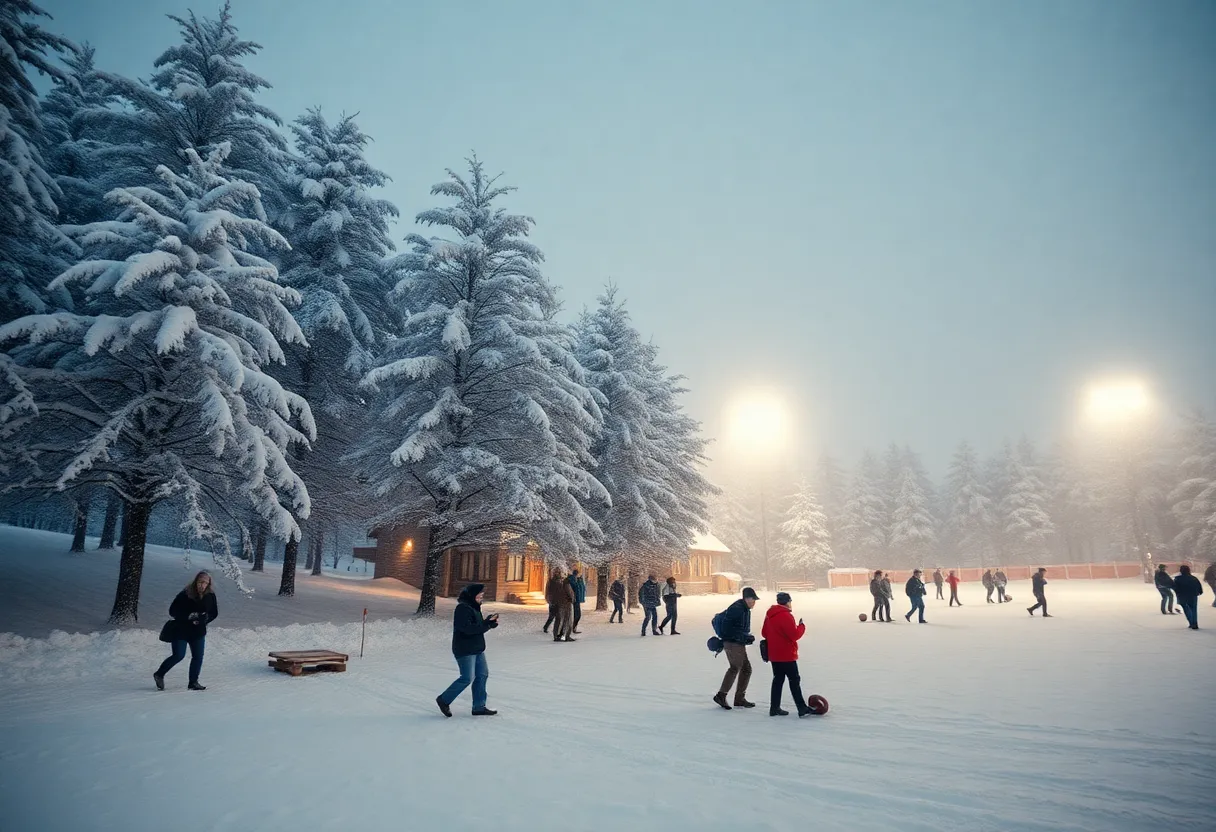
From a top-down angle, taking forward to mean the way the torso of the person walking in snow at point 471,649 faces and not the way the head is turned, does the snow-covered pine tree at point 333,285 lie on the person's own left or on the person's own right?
on the person's own left

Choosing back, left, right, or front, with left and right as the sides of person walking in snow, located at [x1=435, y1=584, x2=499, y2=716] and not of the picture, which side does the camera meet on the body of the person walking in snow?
right

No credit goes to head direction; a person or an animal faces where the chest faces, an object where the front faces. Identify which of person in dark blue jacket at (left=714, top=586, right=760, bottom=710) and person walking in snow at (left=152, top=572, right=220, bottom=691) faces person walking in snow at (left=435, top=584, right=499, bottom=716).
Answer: person walking in snow at (left=152, top=572, right=220, bottom=691)

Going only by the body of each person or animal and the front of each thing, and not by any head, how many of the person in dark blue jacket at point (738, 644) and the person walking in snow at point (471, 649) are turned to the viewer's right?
2

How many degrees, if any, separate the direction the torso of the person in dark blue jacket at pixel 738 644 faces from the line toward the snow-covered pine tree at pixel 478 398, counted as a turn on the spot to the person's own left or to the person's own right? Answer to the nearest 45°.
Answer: approximately 135° to the person's own left

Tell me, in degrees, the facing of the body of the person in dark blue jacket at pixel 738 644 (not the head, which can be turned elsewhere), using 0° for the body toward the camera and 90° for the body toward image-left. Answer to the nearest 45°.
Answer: approximately 270°

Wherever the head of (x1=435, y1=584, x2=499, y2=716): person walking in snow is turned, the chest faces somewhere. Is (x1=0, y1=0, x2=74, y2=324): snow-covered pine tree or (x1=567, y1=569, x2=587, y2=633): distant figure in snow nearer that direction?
the distant figure in snow

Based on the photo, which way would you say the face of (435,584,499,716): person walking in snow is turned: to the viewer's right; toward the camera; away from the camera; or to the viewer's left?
to the viewer's right

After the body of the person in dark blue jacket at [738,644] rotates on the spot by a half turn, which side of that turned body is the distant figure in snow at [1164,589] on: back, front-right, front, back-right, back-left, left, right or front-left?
back-right
